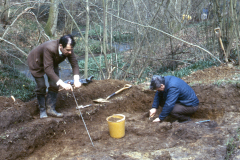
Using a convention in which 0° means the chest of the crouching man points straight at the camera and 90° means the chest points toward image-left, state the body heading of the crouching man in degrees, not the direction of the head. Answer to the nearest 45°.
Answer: approximately 90°

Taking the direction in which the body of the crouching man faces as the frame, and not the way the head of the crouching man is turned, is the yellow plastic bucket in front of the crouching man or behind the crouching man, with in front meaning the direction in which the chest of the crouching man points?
in front

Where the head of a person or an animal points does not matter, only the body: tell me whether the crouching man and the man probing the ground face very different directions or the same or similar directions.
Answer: very different directions

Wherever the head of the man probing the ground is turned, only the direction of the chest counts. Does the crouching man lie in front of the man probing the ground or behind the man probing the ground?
in front

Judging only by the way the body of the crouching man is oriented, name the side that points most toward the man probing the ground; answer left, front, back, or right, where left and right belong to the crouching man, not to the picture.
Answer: front

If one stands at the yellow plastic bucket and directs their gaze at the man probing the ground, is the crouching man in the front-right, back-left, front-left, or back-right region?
back-right

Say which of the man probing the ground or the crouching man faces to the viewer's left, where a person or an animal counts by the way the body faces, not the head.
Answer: the crouching man

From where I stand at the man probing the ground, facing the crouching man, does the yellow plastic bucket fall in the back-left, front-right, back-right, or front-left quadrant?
front-right

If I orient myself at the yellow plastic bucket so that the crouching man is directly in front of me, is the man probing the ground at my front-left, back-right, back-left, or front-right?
back-left

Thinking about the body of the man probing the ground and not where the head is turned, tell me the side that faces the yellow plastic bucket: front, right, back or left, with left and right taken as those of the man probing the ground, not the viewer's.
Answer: front

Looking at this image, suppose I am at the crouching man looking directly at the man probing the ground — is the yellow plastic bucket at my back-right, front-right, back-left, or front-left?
front-left

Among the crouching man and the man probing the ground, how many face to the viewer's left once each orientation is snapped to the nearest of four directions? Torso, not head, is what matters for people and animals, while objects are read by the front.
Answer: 1
